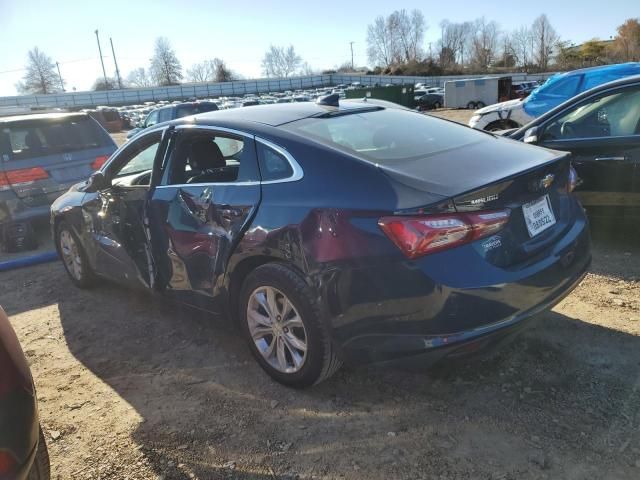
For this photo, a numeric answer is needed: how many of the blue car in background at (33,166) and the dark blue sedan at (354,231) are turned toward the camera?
0

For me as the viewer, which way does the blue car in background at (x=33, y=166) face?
facing away from the viewer and to the left of the viewer

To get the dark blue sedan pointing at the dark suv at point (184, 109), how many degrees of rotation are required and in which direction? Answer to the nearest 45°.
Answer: approximately 45° to its right

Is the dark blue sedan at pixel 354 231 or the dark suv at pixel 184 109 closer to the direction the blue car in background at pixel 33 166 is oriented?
the dark suv

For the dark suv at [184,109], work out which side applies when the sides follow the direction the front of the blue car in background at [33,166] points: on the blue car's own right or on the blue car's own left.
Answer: on the blue car's own right

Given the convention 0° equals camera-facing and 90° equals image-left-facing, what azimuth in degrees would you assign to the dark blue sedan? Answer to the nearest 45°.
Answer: approximately 135°
